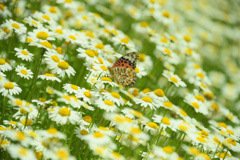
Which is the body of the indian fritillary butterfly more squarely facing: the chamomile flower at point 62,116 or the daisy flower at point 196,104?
the chamomile flower

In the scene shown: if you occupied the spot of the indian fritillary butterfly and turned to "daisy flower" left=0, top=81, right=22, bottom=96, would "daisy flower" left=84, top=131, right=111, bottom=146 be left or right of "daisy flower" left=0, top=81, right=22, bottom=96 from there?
left

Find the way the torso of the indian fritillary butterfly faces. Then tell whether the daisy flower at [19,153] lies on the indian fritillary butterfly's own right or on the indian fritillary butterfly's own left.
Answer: on the indian fritillary butterfly's own left

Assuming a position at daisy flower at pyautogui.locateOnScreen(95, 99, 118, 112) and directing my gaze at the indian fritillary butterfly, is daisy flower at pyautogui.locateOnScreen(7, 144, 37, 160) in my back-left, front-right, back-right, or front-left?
back-left

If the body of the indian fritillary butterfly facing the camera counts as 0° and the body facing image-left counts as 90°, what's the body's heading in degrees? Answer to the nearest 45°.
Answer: approximately 90°

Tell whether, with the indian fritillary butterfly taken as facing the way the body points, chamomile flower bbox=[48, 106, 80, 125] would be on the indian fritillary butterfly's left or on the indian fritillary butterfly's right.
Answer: on the indian fritillary butterfly's left

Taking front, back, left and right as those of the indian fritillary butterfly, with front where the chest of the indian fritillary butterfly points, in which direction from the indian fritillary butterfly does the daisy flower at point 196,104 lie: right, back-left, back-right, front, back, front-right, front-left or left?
back

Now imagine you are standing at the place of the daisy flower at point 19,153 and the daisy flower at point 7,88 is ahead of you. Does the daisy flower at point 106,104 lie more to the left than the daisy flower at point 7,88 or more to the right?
right
